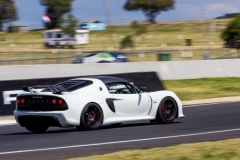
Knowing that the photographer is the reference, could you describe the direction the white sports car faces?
facing away from the viewer and to the right of the viewer

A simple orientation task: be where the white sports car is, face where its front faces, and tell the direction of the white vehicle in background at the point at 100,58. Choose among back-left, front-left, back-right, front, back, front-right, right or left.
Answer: front-left

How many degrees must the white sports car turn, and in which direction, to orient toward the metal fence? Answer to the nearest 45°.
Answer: approximately 45° to its left
